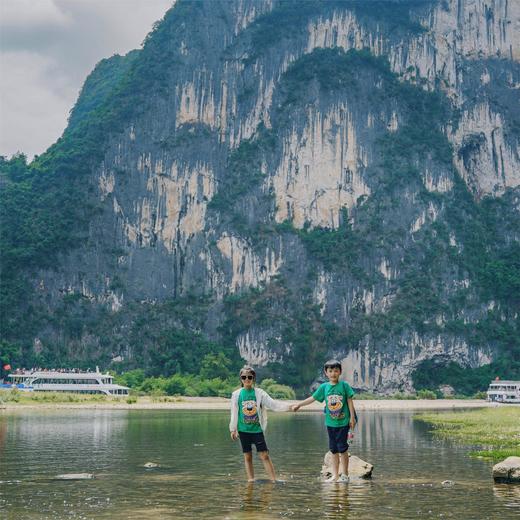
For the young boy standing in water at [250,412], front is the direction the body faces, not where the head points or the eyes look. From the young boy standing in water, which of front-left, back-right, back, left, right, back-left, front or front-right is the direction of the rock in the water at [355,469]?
back-left

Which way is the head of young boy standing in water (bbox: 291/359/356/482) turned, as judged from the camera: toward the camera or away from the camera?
toward the camera

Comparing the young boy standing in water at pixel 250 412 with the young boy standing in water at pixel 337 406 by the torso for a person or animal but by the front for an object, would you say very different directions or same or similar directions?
same or similar directions

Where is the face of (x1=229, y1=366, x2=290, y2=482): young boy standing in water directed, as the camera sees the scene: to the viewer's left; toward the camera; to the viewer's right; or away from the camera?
toward the camera

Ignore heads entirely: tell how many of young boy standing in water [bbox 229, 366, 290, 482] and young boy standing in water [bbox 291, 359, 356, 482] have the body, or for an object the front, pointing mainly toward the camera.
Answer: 2

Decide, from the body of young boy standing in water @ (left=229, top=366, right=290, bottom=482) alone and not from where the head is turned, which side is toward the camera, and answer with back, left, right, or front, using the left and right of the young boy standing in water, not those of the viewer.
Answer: front

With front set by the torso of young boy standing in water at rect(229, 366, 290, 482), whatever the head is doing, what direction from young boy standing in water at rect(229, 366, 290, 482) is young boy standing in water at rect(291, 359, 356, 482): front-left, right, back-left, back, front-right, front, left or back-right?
left

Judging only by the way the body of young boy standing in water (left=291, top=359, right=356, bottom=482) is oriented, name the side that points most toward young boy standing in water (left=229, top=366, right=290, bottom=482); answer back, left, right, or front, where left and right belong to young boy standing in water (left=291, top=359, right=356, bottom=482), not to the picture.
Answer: right

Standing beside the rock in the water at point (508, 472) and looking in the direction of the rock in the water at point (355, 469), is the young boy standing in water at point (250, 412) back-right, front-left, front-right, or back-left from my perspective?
front-left

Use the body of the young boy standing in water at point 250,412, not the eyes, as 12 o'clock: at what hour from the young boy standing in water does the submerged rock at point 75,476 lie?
The submerged rock is roughly at 4 o'clock from the young boy standing in water.

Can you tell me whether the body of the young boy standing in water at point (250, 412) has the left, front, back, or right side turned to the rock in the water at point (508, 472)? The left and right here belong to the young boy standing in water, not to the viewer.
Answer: left

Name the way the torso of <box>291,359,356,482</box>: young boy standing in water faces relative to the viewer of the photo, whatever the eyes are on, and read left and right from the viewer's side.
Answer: facing the viewer

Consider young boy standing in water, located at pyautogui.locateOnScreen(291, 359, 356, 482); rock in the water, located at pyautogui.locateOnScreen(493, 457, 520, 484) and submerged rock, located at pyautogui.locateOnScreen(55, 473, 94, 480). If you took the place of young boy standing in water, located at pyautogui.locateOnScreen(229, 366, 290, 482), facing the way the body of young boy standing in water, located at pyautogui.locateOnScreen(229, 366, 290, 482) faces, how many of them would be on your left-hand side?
2
